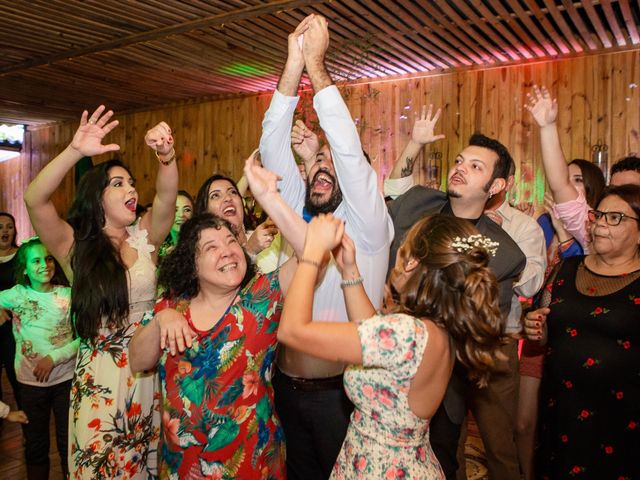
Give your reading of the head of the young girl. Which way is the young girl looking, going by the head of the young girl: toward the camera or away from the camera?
toward the camera

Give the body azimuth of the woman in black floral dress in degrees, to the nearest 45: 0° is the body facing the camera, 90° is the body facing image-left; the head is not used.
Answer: approximately 45°

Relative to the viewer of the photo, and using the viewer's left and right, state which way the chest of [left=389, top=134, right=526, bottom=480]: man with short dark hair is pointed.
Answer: facing the viewer and to the left of the viewer

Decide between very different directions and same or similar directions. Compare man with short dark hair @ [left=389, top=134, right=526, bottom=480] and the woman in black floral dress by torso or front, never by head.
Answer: same or similar directions

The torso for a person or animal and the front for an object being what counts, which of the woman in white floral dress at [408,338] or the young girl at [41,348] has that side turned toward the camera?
the young girl

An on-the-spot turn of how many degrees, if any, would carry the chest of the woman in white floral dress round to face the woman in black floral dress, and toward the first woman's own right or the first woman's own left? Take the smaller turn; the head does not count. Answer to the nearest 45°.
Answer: approximately 90° to the first woman's own right

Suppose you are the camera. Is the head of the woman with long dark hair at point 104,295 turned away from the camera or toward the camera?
toward the camera

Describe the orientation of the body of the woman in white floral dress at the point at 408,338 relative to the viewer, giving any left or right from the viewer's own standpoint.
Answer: facing away from the viewer and to the left of the viewer

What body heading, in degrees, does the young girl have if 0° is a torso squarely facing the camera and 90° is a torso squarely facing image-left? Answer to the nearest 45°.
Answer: approximately 0°

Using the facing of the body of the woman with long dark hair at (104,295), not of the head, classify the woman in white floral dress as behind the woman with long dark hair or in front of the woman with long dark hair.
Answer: in front

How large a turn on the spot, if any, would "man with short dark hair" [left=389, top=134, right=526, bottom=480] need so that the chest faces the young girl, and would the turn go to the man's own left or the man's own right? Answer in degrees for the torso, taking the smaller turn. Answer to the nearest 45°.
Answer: approximately 45° to the man's own right
